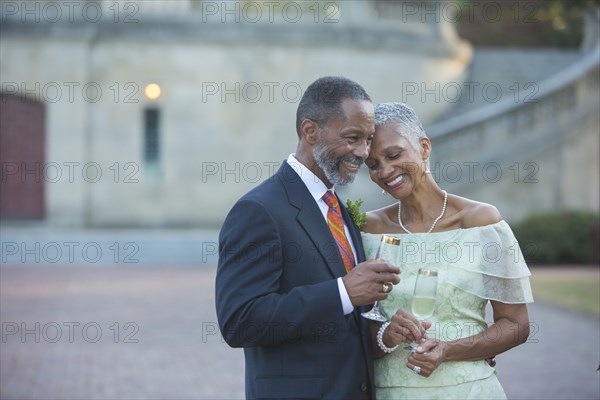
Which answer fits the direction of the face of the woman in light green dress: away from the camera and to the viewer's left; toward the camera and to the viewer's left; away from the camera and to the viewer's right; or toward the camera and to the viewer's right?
toward the camera and to the viewer's left

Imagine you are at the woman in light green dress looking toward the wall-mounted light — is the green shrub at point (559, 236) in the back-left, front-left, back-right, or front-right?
front-right

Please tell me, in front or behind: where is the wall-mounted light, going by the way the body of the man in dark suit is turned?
behind

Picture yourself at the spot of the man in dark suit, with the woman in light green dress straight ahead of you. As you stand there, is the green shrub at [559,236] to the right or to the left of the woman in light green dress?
left

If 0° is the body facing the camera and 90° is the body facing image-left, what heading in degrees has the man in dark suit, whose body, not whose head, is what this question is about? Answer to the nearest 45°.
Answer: approximately 315°

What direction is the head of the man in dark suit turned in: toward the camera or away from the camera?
toward the camera

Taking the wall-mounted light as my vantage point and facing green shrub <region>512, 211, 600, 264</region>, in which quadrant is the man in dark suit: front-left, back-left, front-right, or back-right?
front-right

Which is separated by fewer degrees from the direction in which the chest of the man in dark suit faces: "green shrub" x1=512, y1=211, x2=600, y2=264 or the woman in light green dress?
the woman in light green dress

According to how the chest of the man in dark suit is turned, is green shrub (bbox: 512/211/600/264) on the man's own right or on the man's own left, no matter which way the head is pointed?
on the man's own left
